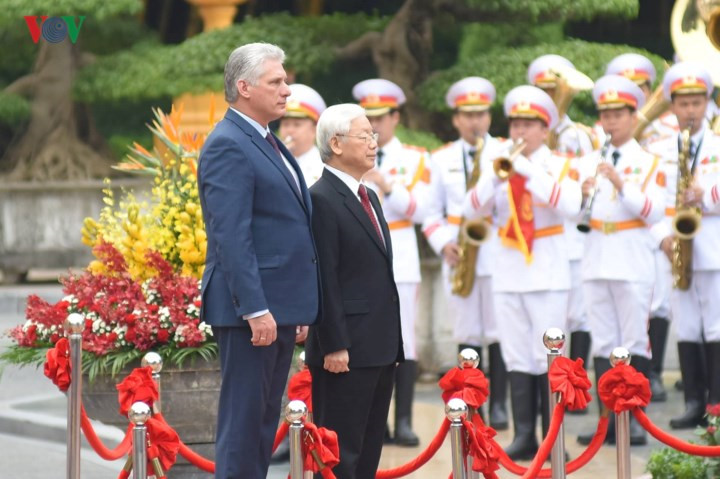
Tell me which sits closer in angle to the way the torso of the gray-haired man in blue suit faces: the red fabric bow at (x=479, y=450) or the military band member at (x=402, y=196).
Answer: the red fabric bow

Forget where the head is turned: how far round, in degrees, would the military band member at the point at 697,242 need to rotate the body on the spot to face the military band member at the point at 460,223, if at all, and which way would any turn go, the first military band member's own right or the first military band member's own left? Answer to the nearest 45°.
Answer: approximately 90° to the first military band member's own right

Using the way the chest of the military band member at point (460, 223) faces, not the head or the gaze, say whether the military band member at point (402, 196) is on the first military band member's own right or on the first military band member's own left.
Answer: on the first military band member's own right

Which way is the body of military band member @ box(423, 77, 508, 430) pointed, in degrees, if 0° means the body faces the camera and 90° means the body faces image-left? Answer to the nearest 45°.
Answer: approximately 0°
